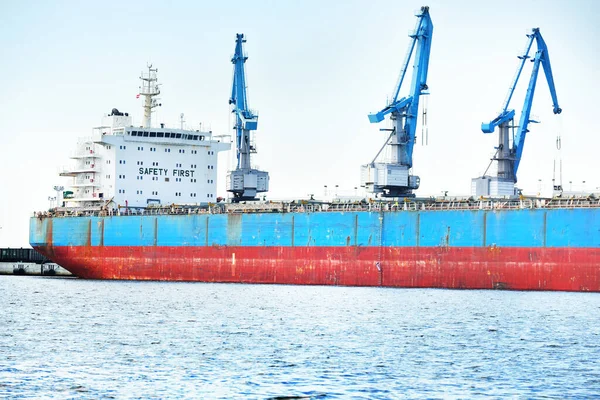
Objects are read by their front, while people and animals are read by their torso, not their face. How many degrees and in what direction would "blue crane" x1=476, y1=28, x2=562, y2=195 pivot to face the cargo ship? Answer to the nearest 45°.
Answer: approximately 135° to its right

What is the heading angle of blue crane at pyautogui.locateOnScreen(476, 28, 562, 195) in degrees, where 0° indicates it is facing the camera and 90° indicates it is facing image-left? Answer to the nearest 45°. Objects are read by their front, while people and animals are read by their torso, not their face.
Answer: approximately 270°
